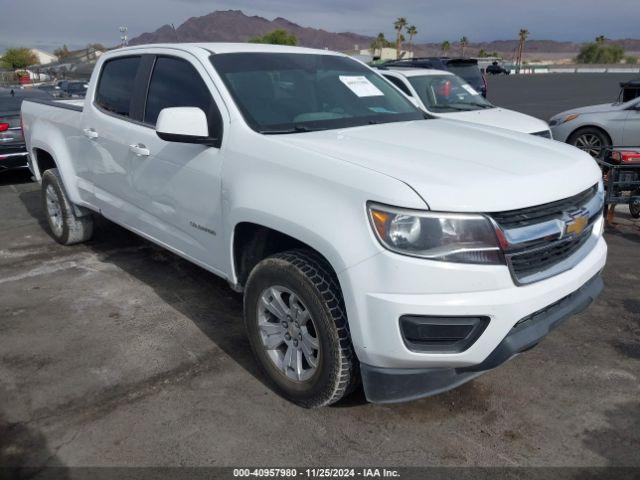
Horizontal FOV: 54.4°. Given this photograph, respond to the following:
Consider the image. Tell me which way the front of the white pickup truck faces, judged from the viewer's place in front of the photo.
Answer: facing the viewer and to the right of the viewer

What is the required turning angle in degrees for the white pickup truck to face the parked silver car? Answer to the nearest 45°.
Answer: approximately 90° to its left
